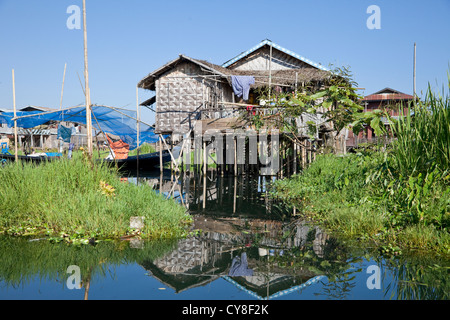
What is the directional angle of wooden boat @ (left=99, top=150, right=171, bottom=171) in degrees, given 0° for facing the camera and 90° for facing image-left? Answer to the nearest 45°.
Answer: approximately 90°
